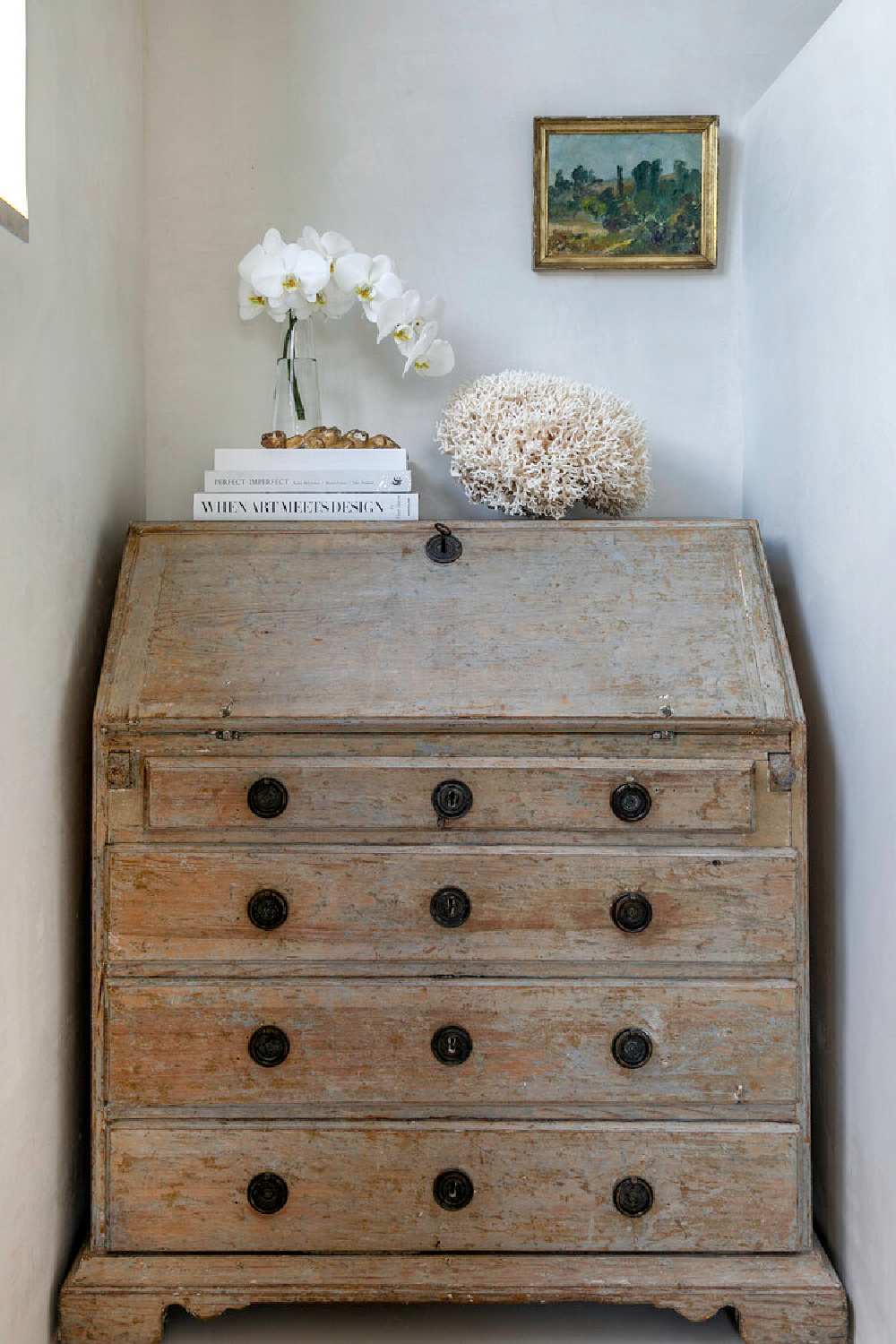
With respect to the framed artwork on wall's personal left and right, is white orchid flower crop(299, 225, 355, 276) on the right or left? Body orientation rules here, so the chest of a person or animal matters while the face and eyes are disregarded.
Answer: on its right

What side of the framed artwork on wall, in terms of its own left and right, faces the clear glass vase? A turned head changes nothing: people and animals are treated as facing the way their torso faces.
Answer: right

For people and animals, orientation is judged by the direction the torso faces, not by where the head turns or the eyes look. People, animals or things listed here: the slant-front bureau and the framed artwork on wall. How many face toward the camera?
2

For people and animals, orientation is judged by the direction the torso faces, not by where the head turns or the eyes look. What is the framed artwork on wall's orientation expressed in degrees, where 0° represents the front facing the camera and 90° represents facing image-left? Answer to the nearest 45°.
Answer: approximately 0°

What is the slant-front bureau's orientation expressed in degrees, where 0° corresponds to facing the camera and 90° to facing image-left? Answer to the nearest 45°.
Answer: approximately 0°

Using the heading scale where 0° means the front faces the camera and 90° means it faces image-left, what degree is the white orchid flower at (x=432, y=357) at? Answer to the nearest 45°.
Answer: approximately 45°
